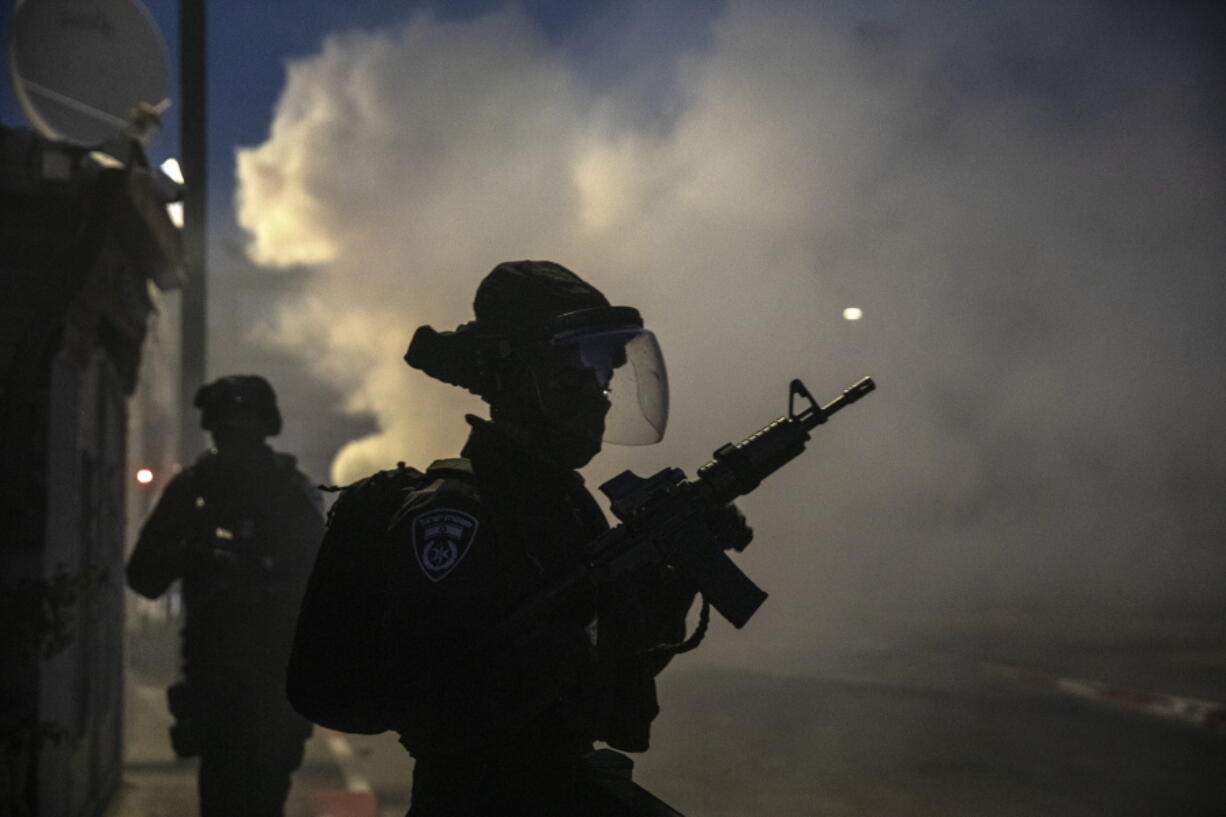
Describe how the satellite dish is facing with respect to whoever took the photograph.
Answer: facing the viewer and to the right of the viewer

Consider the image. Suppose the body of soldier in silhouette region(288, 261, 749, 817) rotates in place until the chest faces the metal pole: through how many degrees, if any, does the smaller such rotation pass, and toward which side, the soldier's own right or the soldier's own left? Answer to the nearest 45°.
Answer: approximately 90° to the soldier's own left

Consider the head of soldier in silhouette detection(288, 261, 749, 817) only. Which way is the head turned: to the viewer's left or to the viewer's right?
to the viewer's right

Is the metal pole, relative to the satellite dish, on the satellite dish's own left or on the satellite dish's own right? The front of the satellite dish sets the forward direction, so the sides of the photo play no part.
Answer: on the satellite dish's own left

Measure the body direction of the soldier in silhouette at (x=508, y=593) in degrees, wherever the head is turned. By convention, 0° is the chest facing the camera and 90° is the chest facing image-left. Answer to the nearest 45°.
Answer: approximately 270°

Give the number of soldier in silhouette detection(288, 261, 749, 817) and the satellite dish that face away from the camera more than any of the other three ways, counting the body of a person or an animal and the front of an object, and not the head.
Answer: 0
